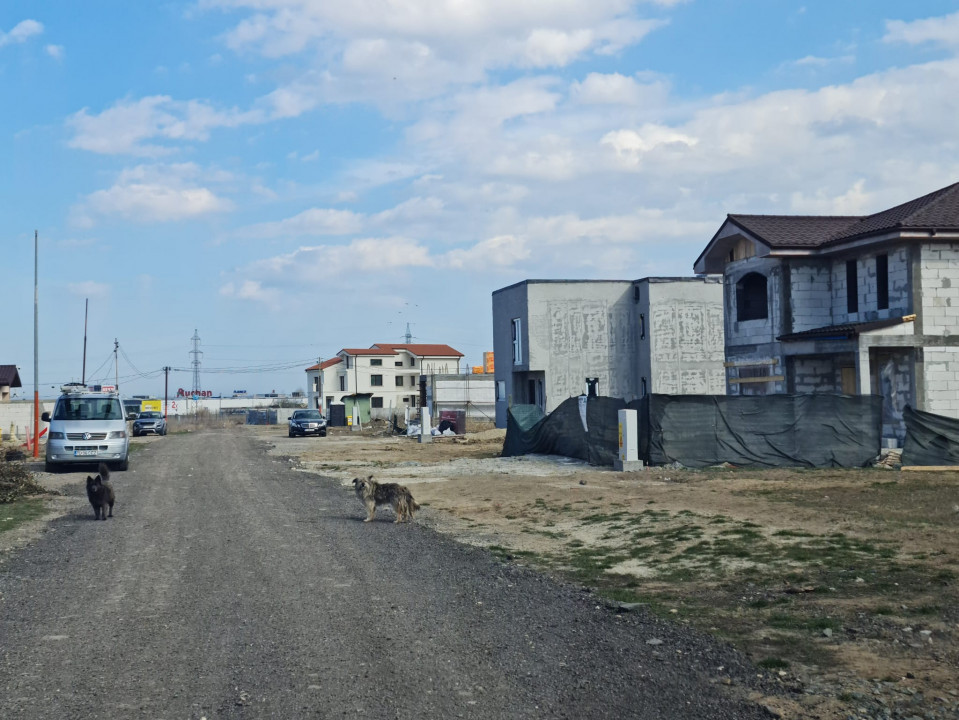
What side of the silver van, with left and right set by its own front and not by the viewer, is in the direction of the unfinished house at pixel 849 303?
left

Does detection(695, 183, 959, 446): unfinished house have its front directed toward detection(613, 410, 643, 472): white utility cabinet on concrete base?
yes

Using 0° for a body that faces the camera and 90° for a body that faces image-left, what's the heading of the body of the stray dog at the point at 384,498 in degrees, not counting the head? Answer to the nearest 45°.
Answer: approximately 90°

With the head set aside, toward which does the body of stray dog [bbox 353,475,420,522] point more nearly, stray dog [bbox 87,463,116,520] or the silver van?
the stray dog

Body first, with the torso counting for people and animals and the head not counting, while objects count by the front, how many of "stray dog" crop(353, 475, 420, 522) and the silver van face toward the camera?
1

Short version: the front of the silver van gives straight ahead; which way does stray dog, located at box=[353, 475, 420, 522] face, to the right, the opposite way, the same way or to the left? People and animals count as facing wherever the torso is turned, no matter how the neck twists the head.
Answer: to the right

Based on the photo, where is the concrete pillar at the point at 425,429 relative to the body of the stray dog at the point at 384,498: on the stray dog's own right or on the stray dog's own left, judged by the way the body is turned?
on the stray dog's own right

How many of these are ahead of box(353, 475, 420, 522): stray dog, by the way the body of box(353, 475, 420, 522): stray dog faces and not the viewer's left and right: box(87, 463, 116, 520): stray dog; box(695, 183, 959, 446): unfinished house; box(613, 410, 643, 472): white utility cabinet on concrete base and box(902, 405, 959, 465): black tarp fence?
1

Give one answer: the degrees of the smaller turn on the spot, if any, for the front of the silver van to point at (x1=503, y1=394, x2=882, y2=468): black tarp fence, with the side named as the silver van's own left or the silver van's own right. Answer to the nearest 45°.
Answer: approximately 45° to the silver van's own left

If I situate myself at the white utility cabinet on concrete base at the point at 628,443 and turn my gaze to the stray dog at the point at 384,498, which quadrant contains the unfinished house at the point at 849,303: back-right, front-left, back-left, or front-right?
back-left

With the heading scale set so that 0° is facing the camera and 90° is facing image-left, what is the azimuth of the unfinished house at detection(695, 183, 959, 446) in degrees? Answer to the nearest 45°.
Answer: approximately 45°

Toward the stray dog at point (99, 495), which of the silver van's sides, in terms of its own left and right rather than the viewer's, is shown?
front
